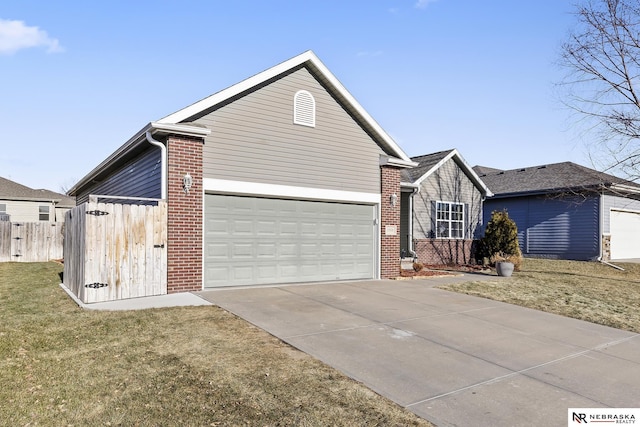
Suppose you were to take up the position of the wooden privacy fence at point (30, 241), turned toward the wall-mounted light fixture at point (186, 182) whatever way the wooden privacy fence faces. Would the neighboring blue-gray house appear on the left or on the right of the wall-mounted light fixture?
left

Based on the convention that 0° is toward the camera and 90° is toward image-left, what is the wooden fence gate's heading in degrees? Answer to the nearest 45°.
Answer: approximately 0°

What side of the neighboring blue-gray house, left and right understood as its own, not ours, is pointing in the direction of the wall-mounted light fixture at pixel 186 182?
right

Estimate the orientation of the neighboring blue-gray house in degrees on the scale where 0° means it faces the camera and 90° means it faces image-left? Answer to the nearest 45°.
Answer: approximately 315°

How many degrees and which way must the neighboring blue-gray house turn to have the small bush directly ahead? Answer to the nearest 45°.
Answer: approximately 90° to its right

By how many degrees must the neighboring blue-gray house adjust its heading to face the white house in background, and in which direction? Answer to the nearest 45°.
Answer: approximately 135° to its right
